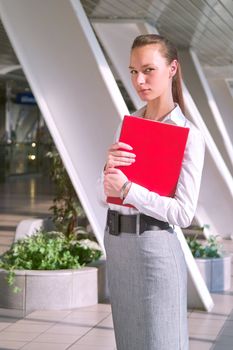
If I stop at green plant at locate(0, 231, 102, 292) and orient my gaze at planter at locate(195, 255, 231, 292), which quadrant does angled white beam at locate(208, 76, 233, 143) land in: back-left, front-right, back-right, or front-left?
front-left

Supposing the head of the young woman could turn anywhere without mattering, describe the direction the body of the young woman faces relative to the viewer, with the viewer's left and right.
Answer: facing the viewer and to the left of the viewer

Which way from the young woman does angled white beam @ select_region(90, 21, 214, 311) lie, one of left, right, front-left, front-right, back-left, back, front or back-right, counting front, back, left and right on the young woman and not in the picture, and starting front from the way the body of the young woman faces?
back-right

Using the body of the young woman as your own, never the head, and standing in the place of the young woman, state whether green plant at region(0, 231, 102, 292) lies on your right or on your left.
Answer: on your right

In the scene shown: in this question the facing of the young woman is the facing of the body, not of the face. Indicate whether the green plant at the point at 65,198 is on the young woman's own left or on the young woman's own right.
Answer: on the young woman's own right
